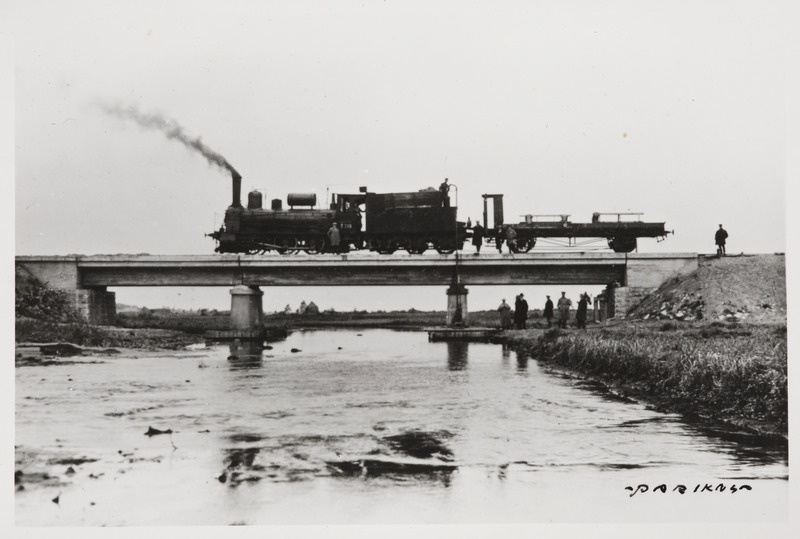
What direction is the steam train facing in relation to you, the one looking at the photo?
facing to the left of the viewer

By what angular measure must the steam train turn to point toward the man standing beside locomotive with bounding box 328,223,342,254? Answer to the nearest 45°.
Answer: approximately 45° to its left

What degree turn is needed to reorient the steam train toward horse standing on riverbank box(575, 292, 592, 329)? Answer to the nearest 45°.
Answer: approximately 135° to its left
